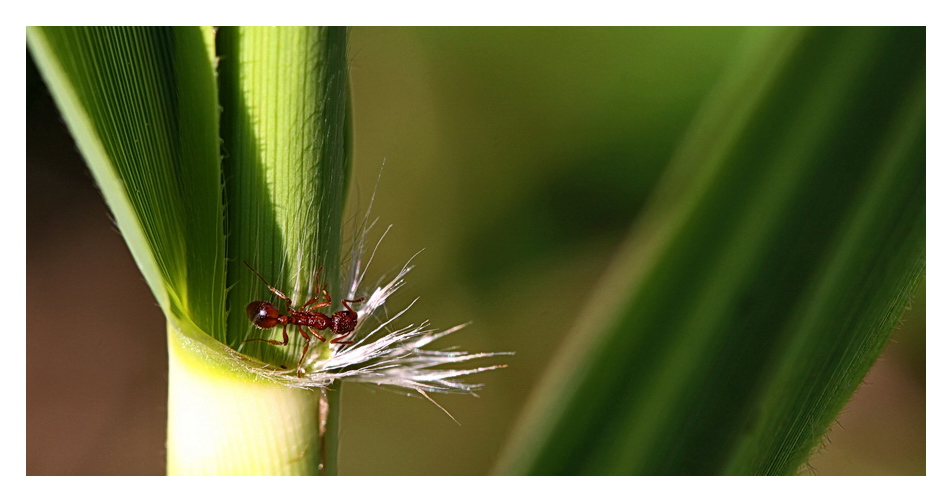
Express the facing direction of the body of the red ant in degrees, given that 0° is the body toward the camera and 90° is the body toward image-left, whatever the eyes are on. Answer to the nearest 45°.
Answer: approximately 270°
